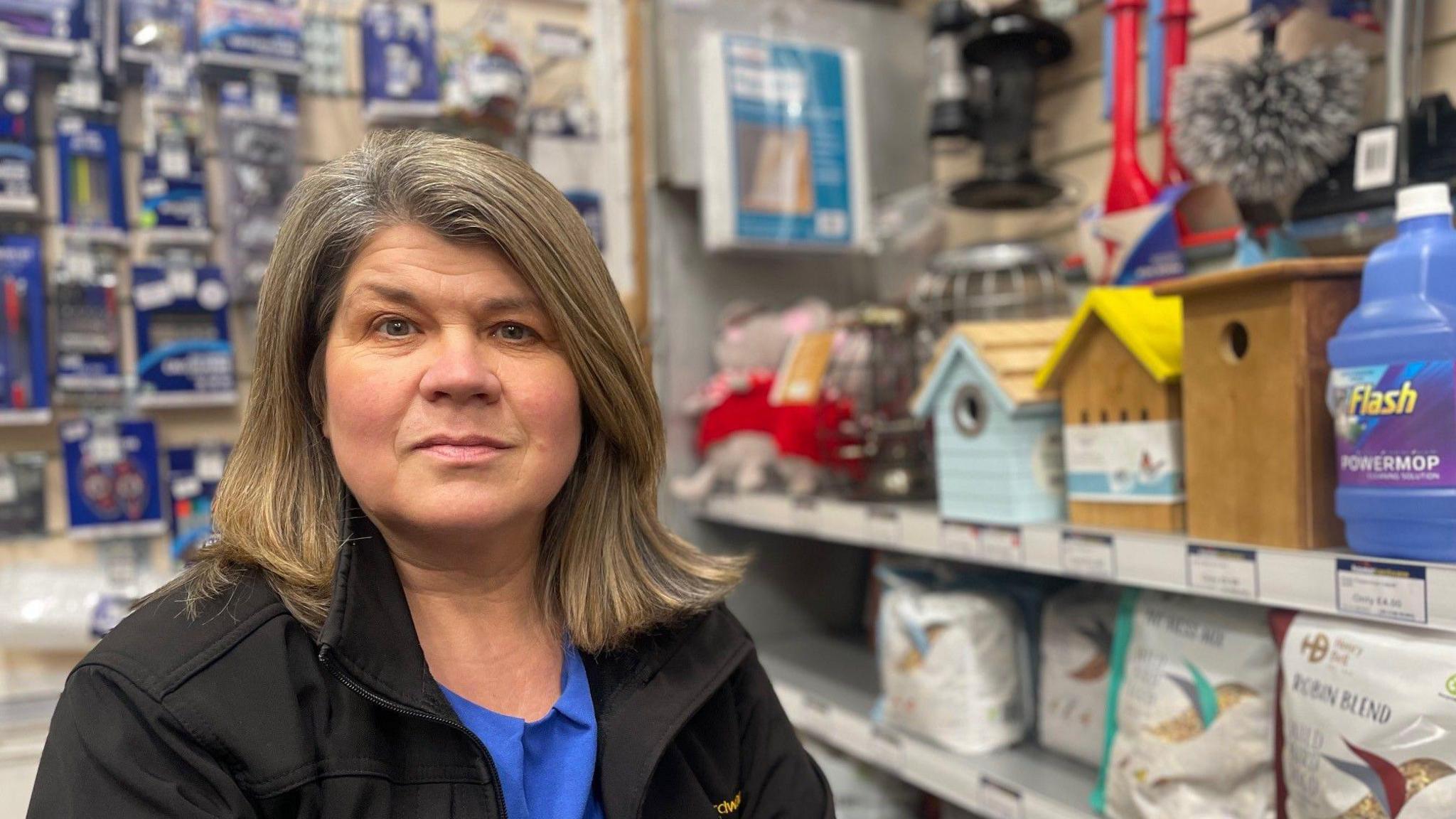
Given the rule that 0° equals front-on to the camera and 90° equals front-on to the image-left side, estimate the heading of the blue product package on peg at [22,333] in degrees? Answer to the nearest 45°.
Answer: approximately 0°

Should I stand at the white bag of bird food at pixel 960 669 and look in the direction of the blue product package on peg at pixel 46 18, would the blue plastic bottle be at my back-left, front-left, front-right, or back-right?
back-left

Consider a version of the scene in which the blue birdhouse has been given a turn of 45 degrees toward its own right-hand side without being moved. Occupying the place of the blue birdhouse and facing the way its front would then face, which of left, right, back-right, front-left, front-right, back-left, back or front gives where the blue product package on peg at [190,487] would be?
front

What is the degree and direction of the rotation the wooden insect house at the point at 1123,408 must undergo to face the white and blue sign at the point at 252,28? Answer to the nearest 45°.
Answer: approximately 45° to its right

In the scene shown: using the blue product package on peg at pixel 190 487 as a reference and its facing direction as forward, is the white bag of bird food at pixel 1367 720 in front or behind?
in front

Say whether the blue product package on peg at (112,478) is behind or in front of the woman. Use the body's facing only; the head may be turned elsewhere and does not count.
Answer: behind

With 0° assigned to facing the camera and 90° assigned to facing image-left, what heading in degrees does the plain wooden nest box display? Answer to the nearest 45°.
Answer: approximately 45°
